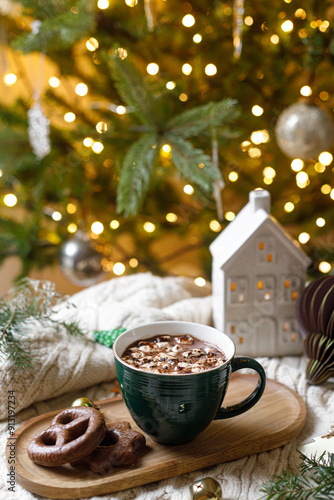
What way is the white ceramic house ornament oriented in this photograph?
toward the camera
